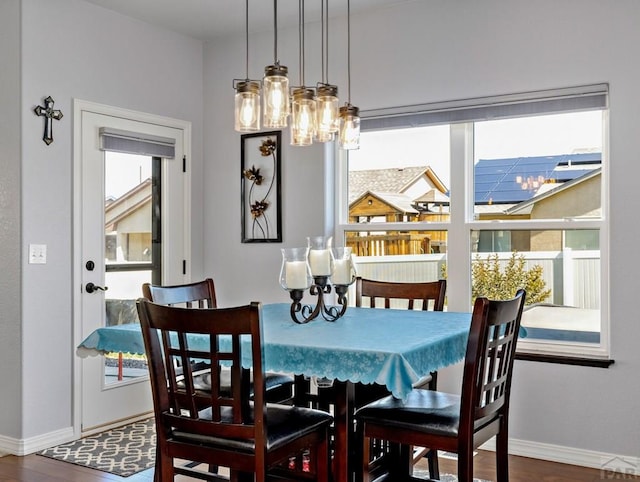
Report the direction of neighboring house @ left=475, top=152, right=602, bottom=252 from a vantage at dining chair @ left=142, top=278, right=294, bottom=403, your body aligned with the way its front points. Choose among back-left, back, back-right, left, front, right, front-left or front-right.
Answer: front-left

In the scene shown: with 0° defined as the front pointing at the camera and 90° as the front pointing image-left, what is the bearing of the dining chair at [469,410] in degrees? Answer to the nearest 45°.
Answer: approximately 135°

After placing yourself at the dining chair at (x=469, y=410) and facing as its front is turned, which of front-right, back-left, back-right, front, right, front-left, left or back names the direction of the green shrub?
front-right

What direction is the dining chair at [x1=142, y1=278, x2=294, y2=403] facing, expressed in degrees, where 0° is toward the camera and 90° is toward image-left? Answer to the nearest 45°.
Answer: approximately 315°

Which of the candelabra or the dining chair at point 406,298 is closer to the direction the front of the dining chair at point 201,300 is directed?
the candelabra

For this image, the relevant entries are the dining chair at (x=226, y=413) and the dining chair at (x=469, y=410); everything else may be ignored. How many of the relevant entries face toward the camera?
0

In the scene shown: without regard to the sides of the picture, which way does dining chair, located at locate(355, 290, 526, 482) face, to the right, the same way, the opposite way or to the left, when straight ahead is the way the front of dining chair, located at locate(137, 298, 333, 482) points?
to the left

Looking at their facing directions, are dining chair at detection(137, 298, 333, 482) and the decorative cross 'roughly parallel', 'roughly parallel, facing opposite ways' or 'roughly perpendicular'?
roughly perpendicular

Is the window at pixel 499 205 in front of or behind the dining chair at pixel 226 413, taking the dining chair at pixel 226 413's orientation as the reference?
in front

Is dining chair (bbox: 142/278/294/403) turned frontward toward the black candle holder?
yes

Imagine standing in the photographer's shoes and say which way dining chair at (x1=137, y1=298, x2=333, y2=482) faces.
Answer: facing away from the viewer and to the right of the viewer

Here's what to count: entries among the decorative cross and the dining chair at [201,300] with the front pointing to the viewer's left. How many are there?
0

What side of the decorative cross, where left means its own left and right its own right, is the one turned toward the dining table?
front

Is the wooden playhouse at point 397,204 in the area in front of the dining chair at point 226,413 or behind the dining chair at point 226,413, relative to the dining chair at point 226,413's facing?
in front
